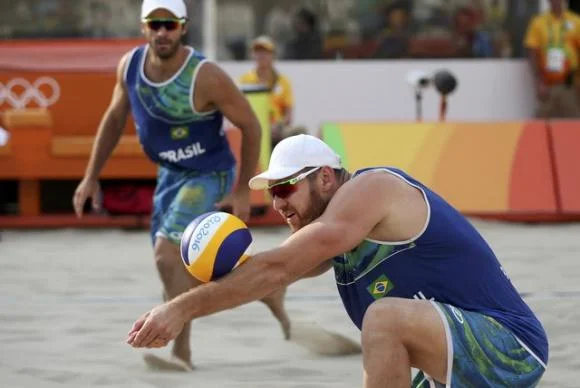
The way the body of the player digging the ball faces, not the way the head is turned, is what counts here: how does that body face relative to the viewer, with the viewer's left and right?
facing to the left of the viewer

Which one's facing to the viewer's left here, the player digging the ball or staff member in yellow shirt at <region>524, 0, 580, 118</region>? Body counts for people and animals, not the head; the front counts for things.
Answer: the player digging the ball

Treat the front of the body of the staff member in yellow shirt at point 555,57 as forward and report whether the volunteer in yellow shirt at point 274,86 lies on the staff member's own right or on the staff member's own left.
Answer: on the staff member's own right

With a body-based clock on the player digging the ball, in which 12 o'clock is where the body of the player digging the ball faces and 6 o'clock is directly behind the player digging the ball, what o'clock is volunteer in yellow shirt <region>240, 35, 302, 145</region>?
The volunteer in yellow shirt is roughly at 3 o'clock from the player digging the ball.

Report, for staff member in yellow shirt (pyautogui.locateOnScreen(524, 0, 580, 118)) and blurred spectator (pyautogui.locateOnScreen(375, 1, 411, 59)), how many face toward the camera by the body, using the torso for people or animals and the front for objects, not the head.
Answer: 2

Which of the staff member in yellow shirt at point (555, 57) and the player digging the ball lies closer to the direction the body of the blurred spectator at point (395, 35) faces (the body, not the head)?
the player digging the ball

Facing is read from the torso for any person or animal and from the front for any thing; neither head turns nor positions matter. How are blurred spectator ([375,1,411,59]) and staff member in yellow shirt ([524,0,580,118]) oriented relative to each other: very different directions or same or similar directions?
same or similar directions

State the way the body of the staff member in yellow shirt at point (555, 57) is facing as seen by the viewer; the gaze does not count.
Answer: toward the camera

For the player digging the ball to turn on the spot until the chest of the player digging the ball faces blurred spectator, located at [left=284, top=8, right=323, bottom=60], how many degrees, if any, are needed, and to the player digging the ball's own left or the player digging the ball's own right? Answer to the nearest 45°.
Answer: approximately 90° to the player digging the ball's own right

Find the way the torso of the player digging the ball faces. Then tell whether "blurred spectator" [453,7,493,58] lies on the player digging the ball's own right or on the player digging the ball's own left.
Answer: on the player digging the ball's own right

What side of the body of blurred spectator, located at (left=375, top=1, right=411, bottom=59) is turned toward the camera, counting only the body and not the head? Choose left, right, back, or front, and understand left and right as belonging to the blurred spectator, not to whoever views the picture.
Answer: front

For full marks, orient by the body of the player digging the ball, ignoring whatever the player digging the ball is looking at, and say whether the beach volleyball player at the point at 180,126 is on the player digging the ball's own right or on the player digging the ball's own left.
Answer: on the player digging the ball's own right

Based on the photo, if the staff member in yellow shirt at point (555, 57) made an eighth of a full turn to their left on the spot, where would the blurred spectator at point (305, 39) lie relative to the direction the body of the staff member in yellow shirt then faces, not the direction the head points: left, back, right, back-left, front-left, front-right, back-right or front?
back-right

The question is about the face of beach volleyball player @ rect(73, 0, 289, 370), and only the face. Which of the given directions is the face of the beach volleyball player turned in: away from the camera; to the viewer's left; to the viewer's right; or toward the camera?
toward the camera
